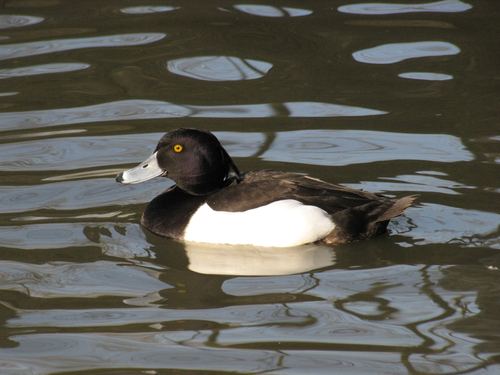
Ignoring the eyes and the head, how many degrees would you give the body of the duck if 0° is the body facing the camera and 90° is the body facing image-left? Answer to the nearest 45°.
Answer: approximately 90°
